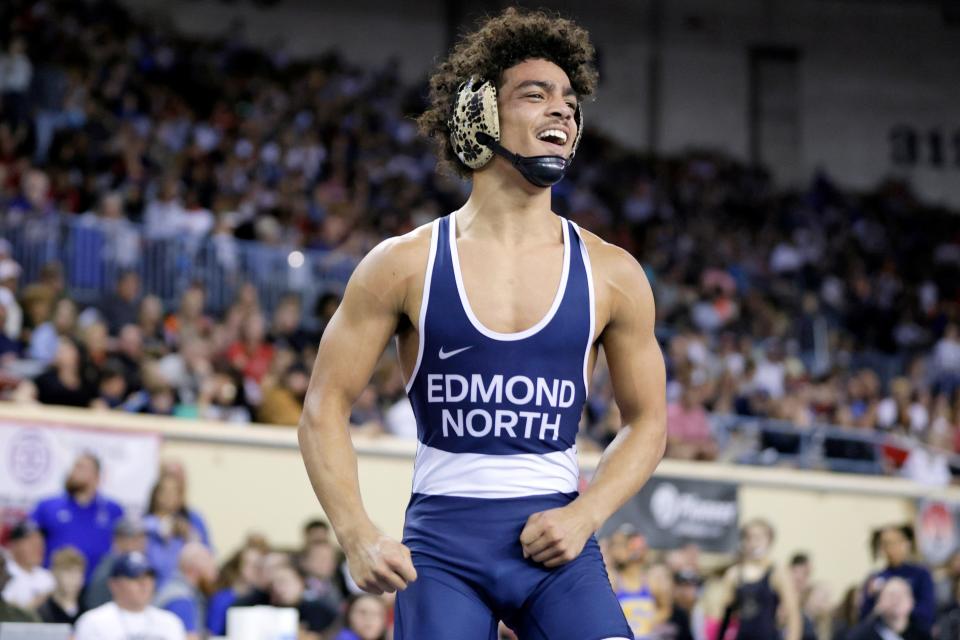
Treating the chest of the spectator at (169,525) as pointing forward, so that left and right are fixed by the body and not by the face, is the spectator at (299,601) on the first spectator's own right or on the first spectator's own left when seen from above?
on the first spectator's own left

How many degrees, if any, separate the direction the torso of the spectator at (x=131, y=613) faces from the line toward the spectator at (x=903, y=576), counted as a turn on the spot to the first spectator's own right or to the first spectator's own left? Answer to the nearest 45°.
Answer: approximately 90° to the first spectator's own left

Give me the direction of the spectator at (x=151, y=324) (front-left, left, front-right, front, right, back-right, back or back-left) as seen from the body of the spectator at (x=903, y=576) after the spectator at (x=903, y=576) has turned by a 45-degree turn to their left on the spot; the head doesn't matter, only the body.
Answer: back-right
